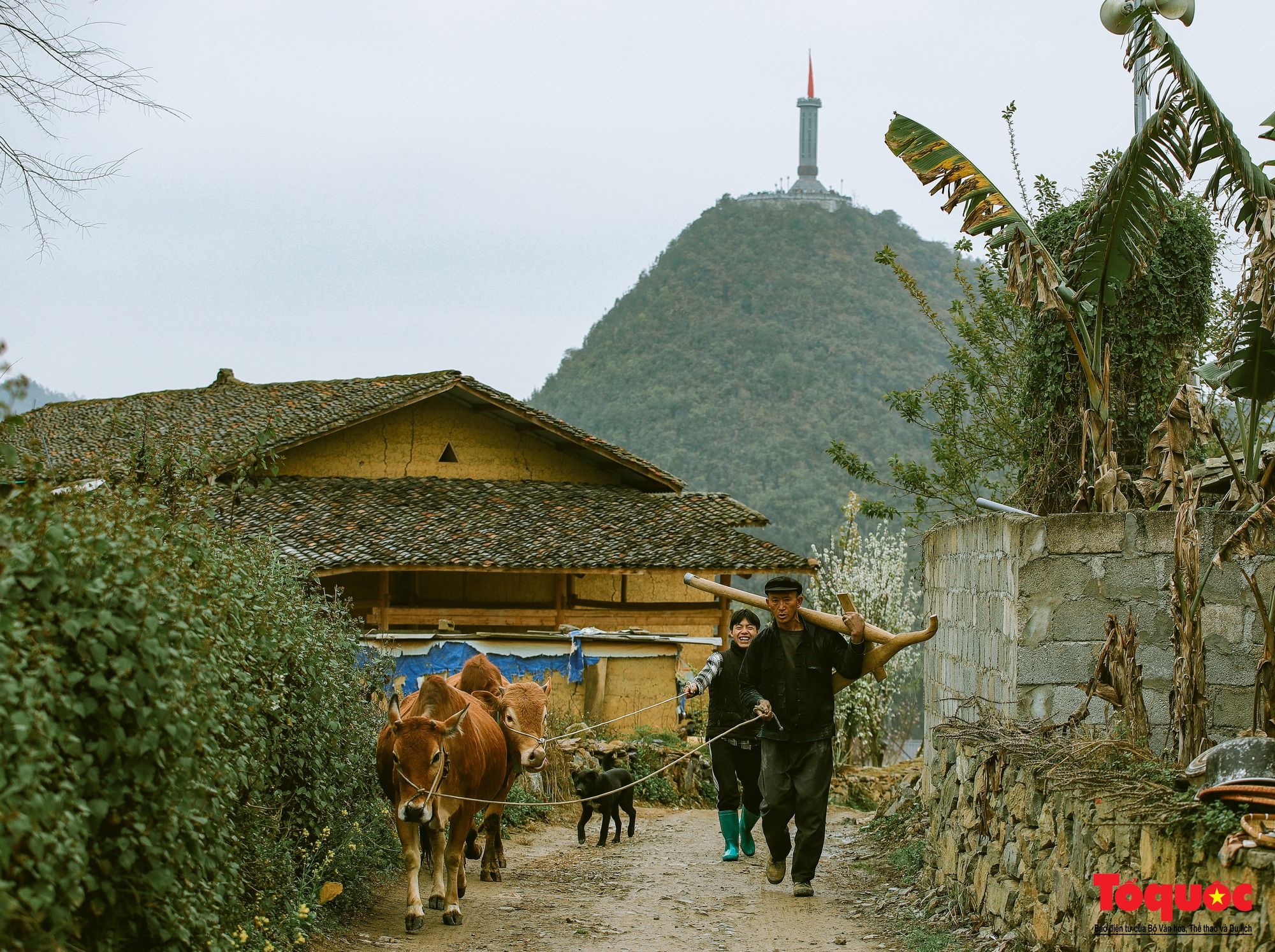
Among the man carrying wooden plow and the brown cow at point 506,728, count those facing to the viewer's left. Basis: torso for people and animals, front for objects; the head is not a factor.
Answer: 0

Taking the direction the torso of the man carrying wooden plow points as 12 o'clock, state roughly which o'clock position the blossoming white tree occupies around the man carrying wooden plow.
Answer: The blossoming white tree is roughly at 6 o'clock from the man carrying wooden plow.

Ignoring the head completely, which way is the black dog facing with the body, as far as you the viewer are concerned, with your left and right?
facing the viewer and to the left of the viewer

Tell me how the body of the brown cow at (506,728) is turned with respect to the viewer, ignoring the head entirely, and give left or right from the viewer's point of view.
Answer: facing the viewer and to the right of the viewer

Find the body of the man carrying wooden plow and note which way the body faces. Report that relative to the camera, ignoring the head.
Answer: toward the camera

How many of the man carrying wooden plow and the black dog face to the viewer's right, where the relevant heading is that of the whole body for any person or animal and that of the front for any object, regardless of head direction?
0

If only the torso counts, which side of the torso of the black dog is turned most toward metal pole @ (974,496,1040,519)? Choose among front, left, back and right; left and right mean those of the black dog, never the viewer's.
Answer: left

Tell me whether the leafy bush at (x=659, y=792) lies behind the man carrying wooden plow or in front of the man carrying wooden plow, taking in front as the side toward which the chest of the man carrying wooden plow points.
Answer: behind
